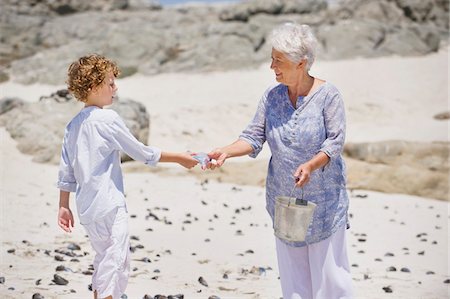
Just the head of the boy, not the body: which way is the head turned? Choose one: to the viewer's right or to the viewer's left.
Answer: to the viewer's right

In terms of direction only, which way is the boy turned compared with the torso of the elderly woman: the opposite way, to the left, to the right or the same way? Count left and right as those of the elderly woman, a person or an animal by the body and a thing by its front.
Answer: the opposite way

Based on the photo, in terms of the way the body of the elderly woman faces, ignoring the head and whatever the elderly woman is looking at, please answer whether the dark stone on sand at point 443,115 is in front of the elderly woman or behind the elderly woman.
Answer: behind

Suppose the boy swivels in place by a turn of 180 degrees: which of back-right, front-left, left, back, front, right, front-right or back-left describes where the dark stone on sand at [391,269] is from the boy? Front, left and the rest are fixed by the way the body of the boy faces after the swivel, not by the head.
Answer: back

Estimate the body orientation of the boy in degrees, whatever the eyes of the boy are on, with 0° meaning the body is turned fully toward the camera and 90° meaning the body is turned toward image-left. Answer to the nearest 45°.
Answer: approximately 225°

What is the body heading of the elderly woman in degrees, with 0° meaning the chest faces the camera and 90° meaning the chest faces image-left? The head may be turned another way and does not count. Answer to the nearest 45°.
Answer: approximately 45°

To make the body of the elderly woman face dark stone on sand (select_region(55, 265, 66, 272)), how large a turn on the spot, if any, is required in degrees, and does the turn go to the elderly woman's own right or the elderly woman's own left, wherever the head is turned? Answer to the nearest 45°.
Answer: approximately 90° to the elderly woman's own right

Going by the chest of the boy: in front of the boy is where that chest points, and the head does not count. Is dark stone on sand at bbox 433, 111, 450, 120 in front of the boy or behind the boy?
in front

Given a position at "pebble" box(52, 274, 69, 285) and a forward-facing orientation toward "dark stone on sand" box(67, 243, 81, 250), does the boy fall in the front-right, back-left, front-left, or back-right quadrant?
back-right

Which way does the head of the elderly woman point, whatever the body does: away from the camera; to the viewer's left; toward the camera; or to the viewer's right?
to the viewer's left
